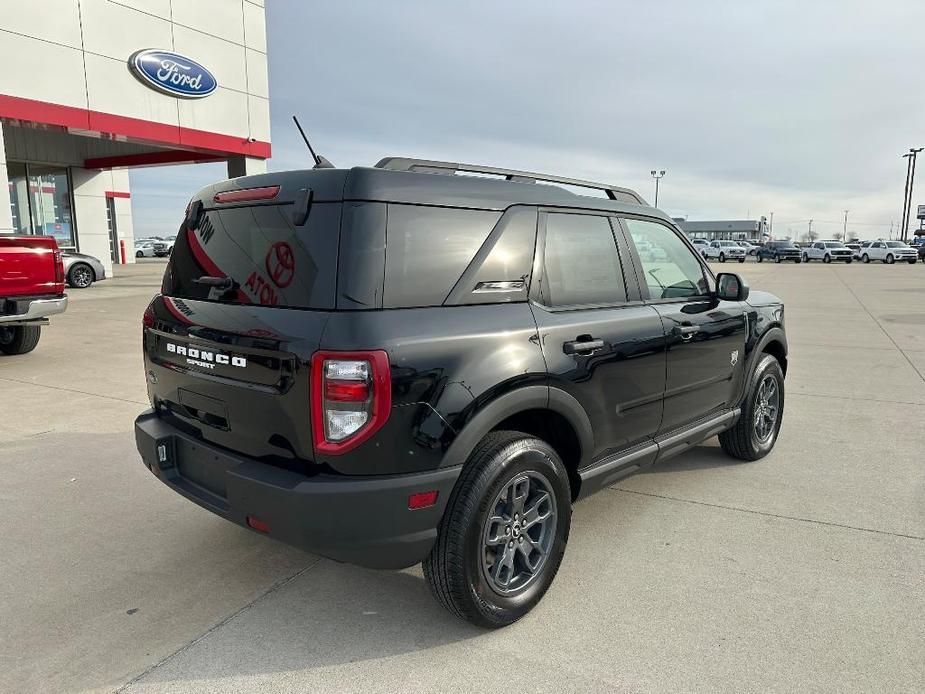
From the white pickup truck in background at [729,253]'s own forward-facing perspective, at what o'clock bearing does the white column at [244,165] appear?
The white column is roughly at 2 o'clock from the white pickup truck in background.

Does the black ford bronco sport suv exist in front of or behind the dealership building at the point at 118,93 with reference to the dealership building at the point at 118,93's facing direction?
in front

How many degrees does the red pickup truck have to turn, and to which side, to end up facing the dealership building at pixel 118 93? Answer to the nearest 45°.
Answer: approximately 45° to its right

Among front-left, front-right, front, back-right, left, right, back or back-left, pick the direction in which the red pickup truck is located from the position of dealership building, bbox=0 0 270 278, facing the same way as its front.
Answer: front-right

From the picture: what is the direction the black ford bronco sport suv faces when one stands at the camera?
facing away from the viewer and to the right of the viewer

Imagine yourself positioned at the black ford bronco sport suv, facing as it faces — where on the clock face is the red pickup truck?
The red pickup truck is roughly at 9 o'clock from the black ford bronco sport suv.
